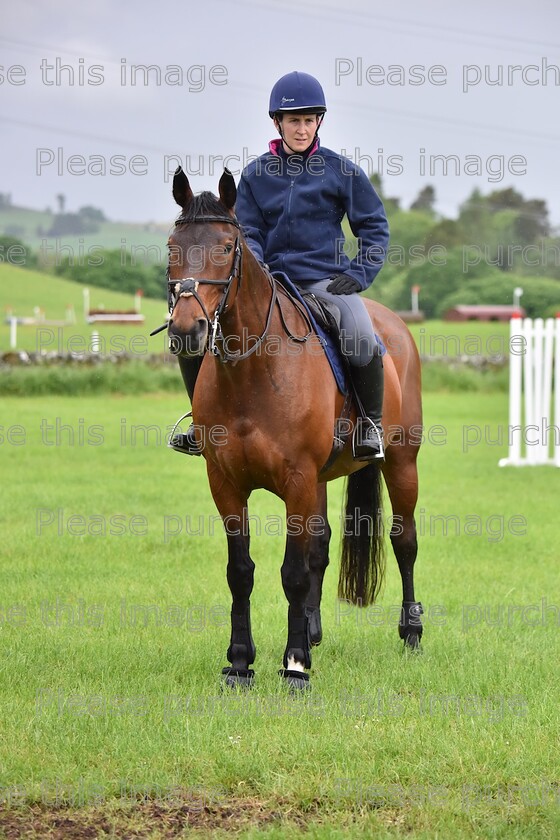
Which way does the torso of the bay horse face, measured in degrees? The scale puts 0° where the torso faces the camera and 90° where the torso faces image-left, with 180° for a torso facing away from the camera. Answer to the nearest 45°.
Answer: approximately 45°

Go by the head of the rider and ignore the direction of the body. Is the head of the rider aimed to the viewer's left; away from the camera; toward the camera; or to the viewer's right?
toward the camera

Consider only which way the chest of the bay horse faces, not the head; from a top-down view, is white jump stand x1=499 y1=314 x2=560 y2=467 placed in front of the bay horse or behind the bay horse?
behind
